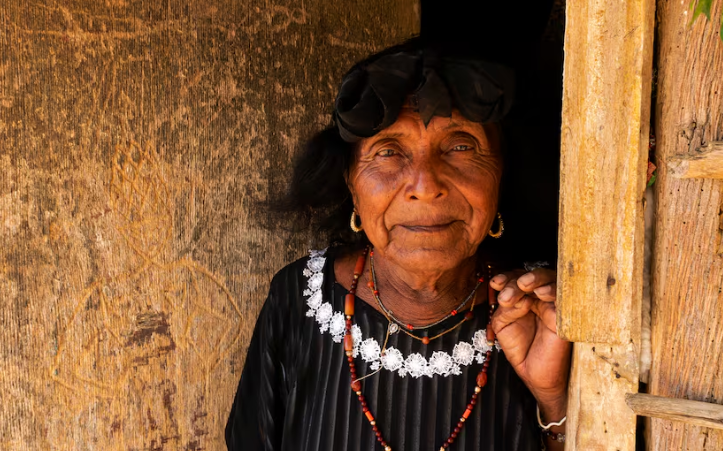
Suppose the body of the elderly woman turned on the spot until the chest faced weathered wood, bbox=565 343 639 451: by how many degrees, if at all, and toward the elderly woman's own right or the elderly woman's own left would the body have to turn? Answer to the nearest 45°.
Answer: approximately 45° to the elderly woman's own left

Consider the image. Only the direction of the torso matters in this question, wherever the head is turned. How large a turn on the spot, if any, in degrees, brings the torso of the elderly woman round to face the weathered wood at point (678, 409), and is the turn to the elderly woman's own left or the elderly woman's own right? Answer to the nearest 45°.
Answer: approximately 45° to the elderly woman's own left

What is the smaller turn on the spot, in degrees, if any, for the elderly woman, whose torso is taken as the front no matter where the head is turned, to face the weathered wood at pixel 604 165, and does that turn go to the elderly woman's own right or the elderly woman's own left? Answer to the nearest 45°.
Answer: approximately 45° to the elderly woman's own left

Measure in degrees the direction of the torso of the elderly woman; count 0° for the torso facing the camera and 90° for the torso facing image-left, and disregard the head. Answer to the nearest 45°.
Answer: approximately 0°
